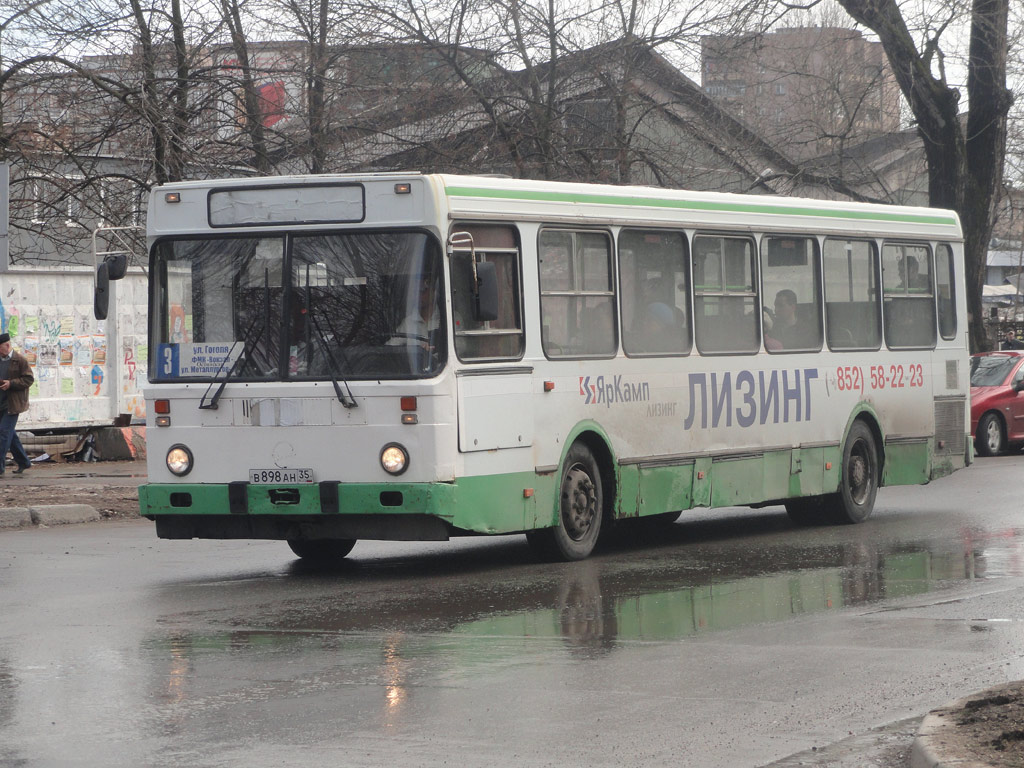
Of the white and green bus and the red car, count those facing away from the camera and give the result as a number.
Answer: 0

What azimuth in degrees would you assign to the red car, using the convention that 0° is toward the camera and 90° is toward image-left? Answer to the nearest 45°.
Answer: approximately 45°

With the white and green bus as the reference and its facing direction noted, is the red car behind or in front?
behind

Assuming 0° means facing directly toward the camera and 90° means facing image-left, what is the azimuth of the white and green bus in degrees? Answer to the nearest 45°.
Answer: approximately 45°

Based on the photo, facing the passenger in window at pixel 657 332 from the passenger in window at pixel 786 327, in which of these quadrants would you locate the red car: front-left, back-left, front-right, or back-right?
back-right

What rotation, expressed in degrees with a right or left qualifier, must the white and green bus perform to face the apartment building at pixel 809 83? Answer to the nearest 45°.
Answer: approximately 135° to its right
